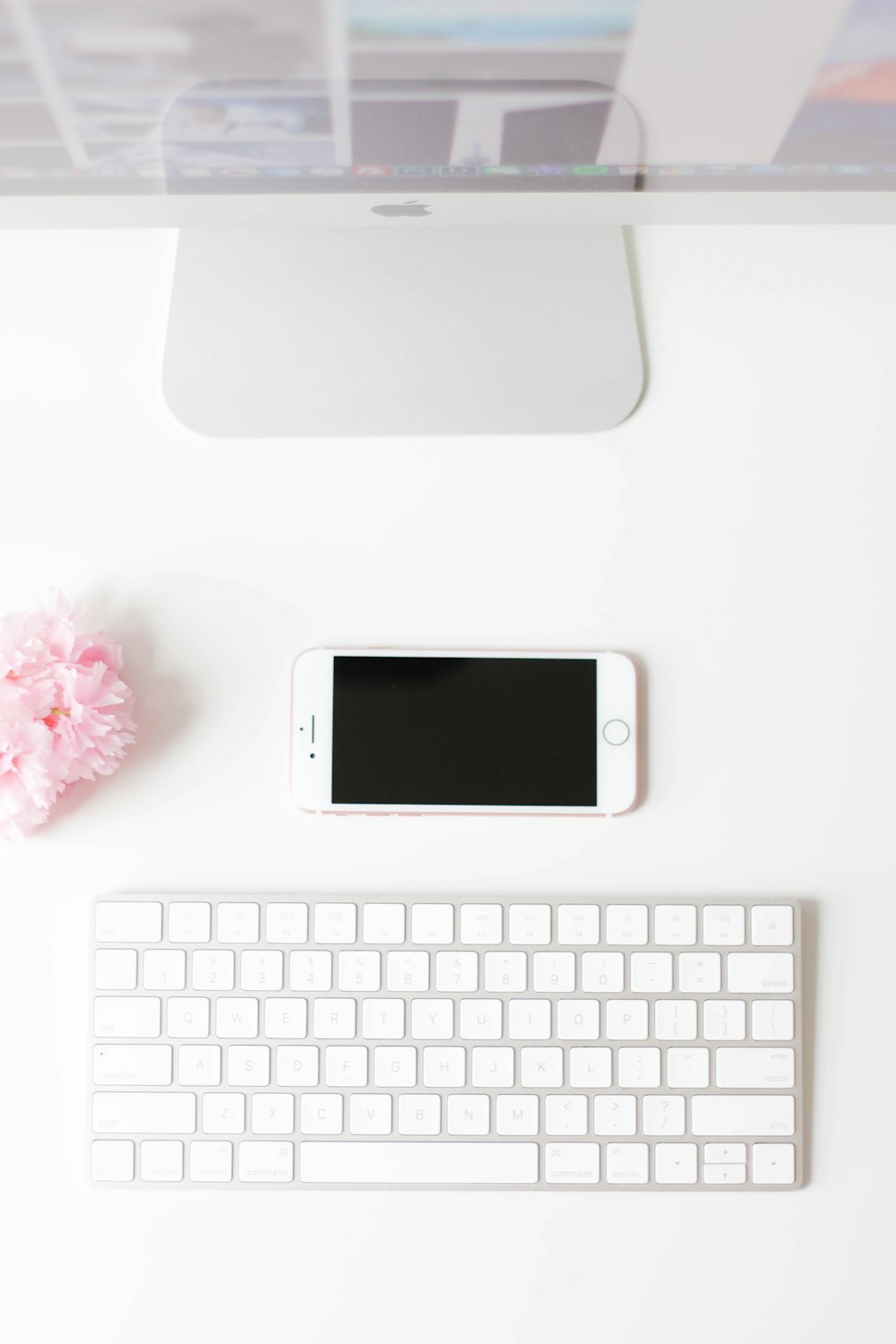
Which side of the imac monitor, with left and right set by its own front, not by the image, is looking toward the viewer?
front

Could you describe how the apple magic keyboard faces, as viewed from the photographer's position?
facing the viewer

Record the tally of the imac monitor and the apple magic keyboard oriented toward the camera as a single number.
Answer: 2
